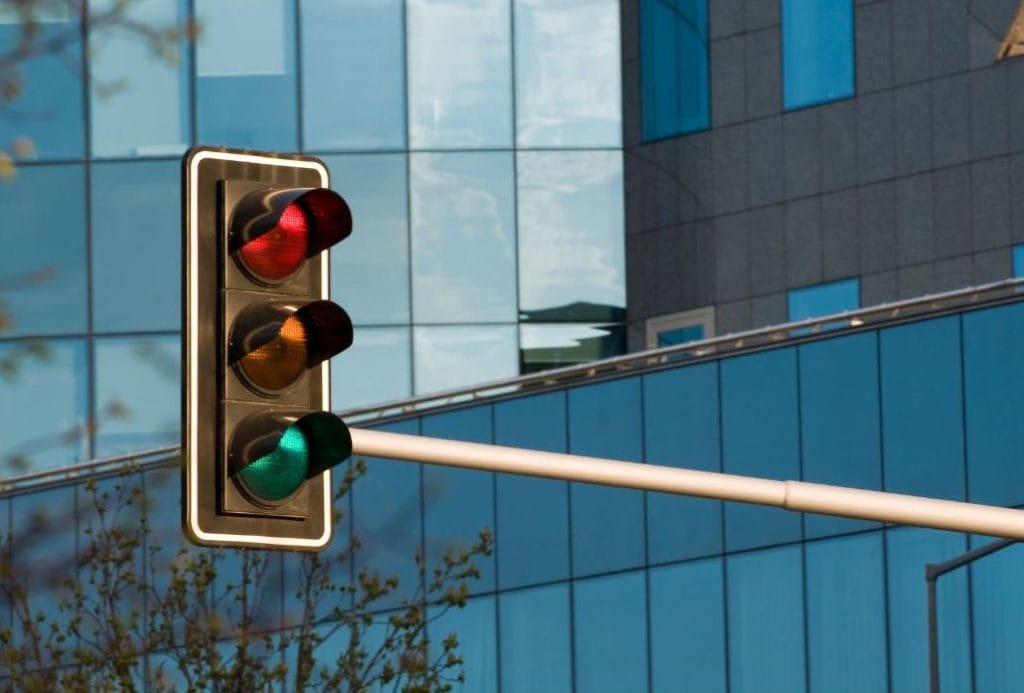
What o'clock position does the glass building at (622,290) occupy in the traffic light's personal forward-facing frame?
The glass building is roughly at 8 o'clock from the traffic light.

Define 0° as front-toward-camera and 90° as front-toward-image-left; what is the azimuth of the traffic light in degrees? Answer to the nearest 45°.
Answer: approximately 315°
